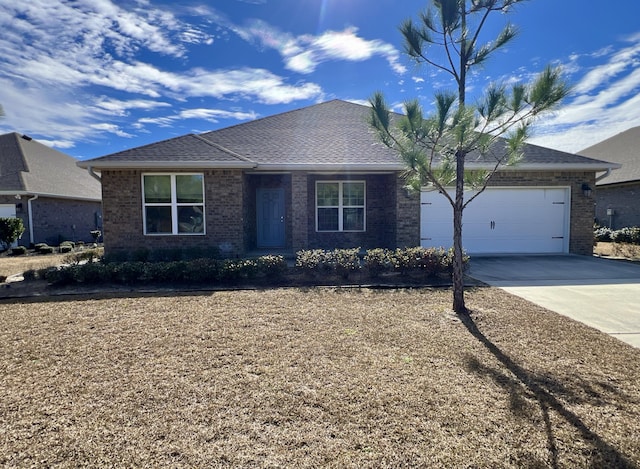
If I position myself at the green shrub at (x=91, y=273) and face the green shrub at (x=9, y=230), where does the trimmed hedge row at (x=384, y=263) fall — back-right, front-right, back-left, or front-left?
back-right

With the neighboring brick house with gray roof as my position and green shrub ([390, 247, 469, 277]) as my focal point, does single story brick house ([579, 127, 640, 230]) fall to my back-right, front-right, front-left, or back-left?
front-left

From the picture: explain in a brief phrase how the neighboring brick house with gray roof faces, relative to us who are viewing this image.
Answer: facing the viewer and to the left of the viewer

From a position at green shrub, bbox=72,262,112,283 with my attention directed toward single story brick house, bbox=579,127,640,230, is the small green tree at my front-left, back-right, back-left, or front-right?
front-right

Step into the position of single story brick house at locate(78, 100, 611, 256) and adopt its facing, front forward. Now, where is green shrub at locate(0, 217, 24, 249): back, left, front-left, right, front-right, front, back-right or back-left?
right

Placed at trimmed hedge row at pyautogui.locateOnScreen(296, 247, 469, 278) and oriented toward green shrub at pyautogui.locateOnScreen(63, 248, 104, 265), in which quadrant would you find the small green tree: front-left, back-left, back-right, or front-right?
back-left

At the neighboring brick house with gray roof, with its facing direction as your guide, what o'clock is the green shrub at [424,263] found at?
The green shrub is roughly at 10 o'clock from the neighboring brick house with gray roof.

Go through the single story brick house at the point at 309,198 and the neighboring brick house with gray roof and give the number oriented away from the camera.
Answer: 0

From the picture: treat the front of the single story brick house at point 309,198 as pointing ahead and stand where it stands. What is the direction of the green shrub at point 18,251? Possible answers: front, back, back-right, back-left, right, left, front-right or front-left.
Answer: right

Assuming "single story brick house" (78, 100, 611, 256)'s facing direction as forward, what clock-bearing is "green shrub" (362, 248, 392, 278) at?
The green shrub is roughly at 11 o'clock from the single story brick house.

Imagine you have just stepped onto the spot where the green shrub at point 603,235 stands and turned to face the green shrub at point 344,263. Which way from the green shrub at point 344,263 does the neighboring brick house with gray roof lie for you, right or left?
right

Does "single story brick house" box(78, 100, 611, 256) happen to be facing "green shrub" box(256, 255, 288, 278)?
yes

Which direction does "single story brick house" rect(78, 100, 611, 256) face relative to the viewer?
toward the camera

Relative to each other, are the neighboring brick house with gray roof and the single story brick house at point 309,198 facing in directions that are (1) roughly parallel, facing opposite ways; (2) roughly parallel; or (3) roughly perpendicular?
roughly parallel
